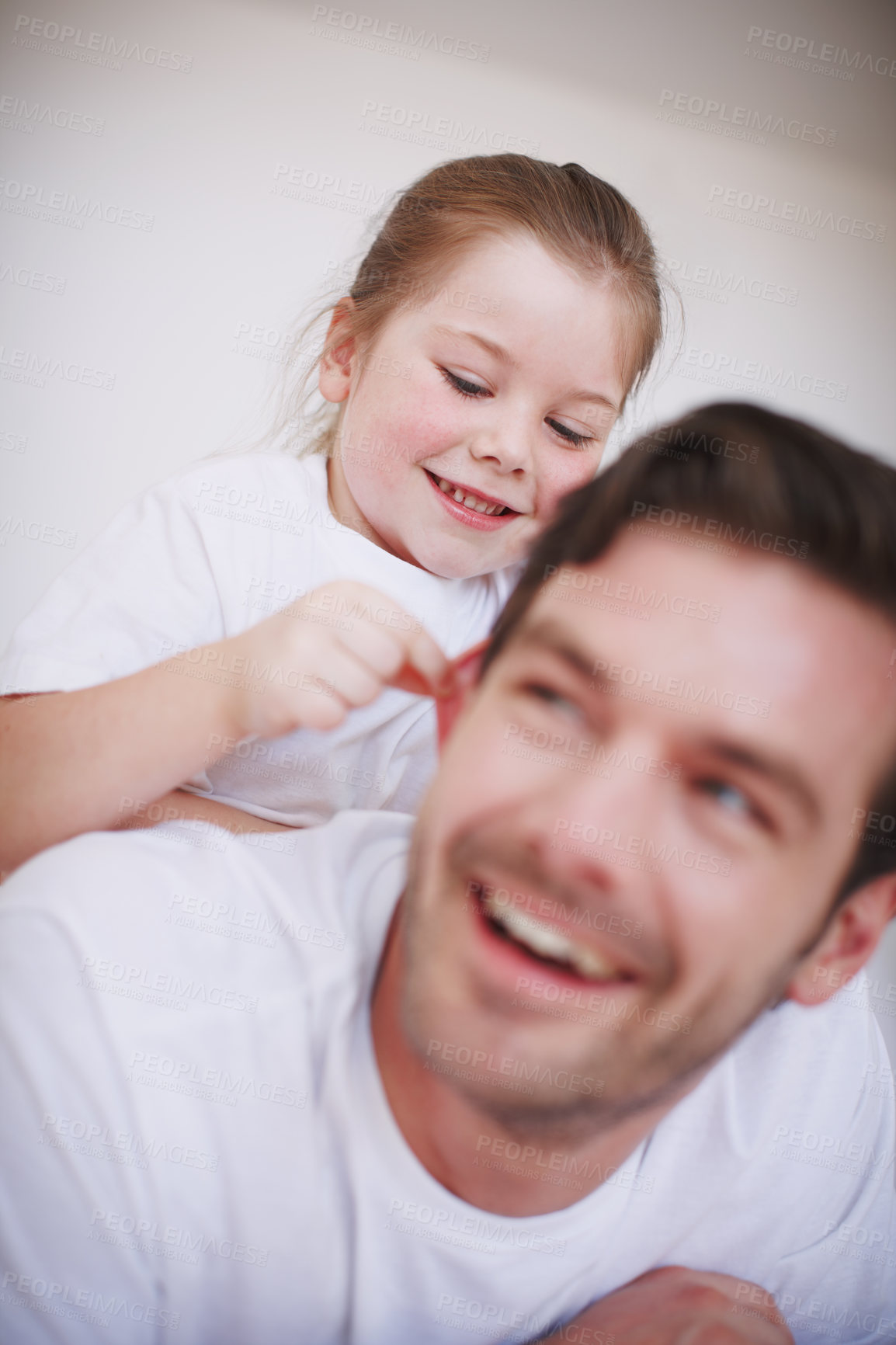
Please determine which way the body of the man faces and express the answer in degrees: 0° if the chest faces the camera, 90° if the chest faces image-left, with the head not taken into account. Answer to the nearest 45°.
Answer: approximately 0°

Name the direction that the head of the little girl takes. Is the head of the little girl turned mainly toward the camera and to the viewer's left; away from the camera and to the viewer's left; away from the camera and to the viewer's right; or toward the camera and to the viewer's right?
toward the camera and to the viewer's right
